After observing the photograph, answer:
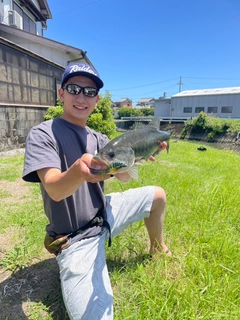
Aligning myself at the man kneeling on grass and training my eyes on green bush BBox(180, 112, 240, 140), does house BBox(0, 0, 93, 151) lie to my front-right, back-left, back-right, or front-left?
front-left

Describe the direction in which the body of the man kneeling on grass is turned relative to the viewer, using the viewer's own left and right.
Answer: facing the viewer and to the right of the viewer

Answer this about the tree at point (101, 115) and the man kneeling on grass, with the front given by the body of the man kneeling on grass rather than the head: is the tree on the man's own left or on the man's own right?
on the man's own left

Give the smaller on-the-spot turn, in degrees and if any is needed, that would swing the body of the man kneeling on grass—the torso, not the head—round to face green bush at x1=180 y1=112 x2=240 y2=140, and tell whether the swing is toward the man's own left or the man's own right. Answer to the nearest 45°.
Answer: approximately 90° to the man's own left

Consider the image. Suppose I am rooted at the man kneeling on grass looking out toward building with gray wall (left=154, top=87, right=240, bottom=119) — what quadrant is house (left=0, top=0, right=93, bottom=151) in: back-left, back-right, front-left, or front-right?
front-left

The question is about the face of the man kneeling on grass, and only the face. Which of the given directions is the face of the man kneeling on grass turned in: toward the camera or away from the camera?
toward the camera
